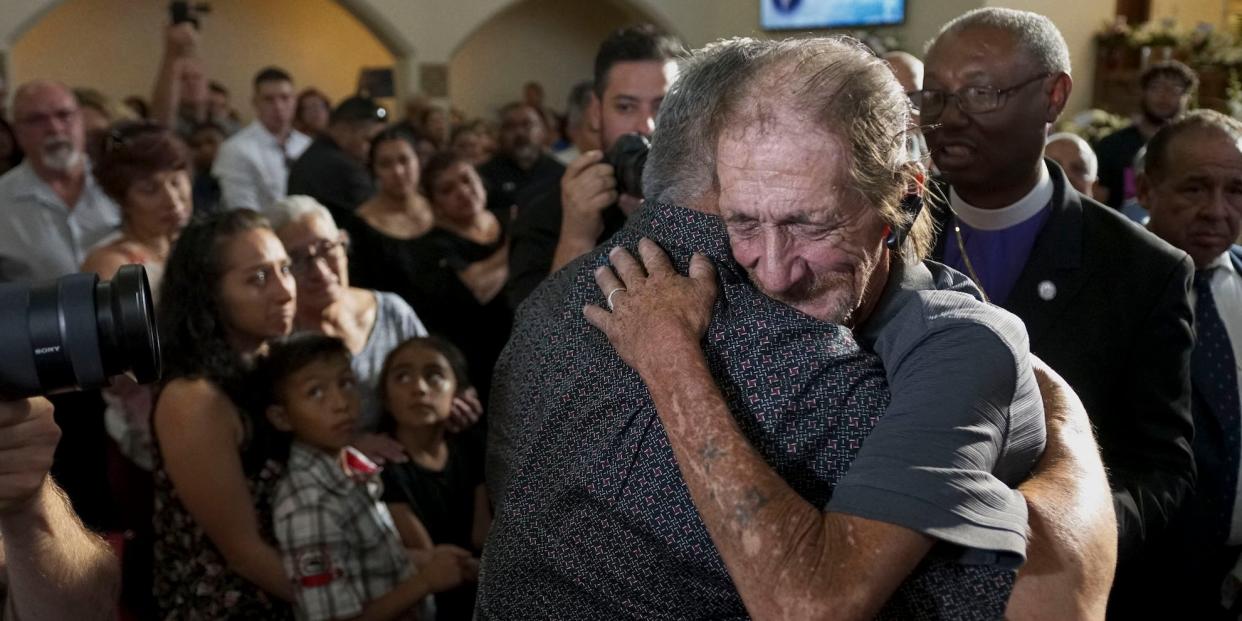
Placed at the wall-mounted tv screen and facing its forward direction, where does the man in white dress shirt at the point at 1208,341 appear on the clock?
The man in white dress shirt is roughly at 12 o'clock from the wall-mounted tv screen.

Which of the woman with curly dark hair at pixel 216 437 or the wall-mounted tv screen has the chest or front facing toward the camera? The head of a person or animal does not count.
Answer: the wall-mounted tv screen

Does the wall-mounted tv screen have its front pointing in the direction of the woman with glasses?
yes

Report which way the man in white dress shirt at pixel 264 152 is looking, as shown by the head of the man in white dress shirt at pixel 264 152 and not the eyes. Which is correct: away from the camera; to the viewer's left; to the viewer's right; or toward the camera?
toward the camera

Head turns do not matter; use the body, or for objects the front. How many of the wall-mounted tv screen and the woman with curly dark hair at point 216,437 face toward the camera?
1

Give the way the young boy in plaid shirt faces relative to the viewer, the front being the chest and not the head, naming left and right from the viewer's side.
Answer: facing the viewer and to the right of the viewer

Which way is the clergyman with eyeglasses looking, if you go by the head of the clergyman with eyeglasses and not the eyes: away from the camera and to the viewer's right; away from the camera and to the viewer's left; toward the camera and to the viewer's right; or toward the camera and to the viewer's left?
toward the camera and to the viewer's left

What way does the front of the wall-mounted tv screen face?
toward the camera

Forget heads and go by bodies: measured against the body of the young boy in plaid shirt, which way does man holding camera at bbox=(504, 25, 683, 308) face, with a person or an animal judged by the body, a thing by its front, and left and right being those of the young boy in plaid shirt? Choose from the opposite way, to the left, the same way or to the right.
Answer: the same way

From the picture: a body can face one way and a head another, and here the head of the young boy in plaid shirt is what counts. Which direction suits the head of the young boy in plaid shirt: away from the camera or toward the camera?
toward the camera

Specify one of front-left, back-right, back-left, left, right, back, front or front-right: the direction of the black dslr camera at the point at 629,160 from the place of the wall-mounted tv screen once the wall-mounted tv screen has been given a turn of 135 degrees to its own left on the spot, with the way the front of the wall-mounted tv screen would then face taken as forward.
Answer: back-right

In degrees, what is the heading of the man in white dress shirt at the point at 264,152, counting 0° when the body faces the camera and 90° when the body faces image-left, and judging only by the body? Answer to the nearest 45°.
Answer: approximately 315°

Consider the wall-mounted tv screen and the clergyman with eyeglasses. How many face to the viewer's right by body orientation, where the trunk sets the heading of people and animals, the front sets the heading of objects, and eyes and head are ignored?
0

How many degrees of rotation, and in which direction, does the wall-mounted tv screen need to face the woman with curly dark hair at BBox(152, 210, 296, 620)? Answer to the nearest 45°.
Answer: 0° — it already faces them

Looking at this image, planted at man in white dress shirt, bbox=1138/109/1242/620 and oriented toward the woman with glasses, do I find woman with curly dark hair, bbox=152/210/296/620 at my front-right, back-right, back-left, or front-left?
front-left

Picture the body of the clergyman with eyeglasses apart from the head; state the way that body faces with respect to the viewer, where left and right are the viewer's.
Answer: facing the viewer and to the left of the viewer

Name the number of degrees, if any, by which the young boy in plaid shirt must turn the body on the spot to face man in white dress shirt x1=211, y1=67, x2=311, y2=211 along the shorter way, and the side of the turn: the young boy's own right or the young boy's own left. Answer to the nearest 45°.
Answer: approximately 135° to the young boy's own left
